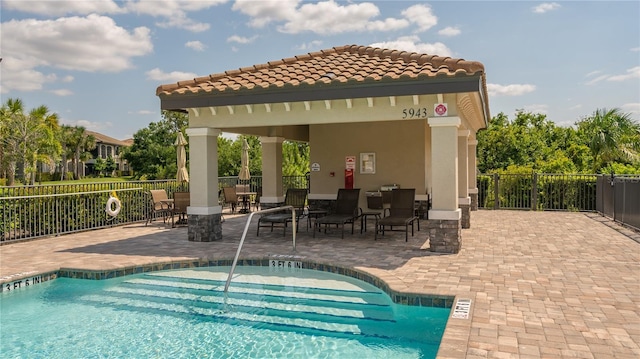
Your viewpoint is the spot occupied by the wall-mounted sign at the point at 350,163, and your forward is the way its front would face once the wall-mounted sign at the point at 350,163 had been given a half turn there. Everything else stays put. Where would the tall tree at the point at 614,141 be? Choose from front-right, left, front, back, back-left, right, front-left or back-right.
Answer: front-right

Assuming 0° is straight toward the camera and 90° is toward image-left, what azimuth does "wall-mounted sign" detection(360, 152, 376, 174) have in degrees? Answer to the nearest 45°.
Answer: approximately 0°

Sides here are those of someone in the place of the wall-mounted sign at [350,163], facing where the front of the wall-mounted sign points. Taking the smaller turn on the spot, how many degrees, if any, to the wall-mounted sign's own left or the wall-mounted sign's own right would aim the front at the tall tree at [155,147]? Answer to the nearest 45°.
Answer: approximately 135° to the wall-mounted sign's own right

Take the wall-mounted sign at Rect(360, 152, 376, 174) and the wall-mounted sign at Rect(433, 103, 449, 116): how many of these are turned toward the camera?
2

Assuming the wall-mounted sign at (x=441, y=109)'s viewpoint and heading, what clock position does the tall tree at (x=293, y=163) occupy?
The tall tree is roughly at 5 o'clock from the wall-mounted sign.

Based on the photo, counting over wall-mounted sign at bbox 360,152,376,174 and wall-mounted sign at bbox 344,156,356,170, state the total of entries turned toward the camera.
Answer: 2

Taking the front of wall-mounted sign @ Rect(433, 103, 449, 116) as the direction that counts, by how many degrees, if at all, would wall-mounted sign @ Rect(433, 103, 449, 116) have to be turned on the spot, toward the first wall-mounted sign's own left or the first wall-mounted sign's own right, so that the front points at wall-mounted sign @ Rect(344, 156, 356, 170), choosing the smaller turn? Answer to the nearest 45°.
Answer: approximately 135° to the first wall-mounted sign's own right
